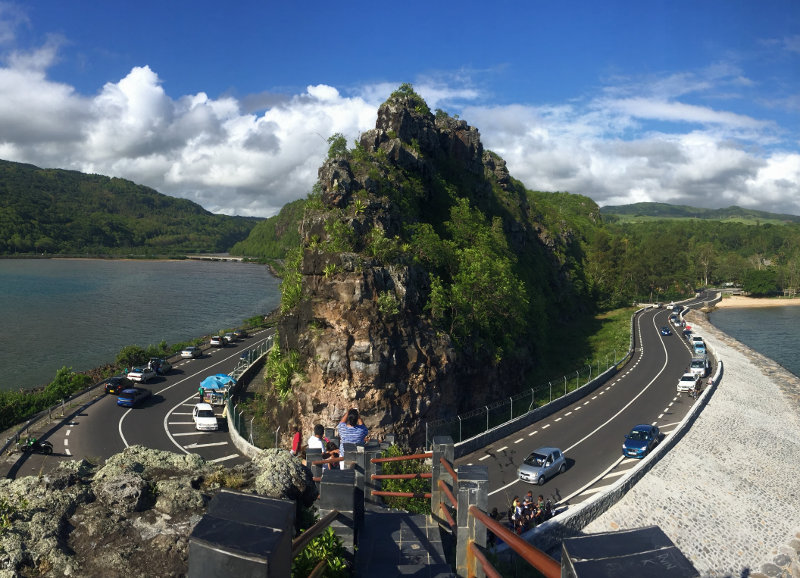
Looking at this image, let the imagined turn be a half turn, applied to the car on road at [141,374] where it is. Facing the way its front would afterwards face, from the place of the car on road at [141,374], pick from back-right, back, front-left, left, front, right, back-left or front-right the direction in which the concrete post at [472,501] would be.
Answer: front-left

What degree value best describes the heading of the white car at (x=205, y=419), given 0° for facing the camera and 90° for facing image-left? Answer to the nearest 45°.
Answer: approximately 0°

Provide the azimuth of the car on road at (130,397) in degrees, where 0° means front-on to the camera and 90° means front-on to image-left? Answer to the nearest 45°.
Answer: approximately 225°

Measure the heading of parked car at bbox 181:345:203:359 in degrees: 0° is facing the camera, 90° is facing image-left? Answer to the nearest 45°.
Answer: approximately 225°

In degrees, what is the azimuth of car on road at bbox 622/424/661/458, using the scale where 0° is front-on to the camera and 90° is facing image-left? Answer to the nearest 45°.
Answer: approximately 45°

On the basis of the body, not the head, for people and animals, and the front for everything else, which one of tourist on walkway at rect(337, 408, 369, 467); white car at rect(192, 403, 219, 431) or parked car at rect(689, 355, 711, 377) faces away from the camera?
the tourist on walkway

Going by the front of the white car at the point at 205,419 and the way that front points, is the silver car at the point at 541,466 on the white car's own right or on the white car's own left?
on the white car's own left

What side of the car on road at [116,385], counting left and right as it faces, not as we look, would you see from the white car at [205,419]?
right

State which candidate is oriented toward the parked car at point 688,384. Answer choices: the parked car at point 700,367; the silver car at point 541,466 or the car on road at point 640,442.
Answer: the parked car at point 700,367
